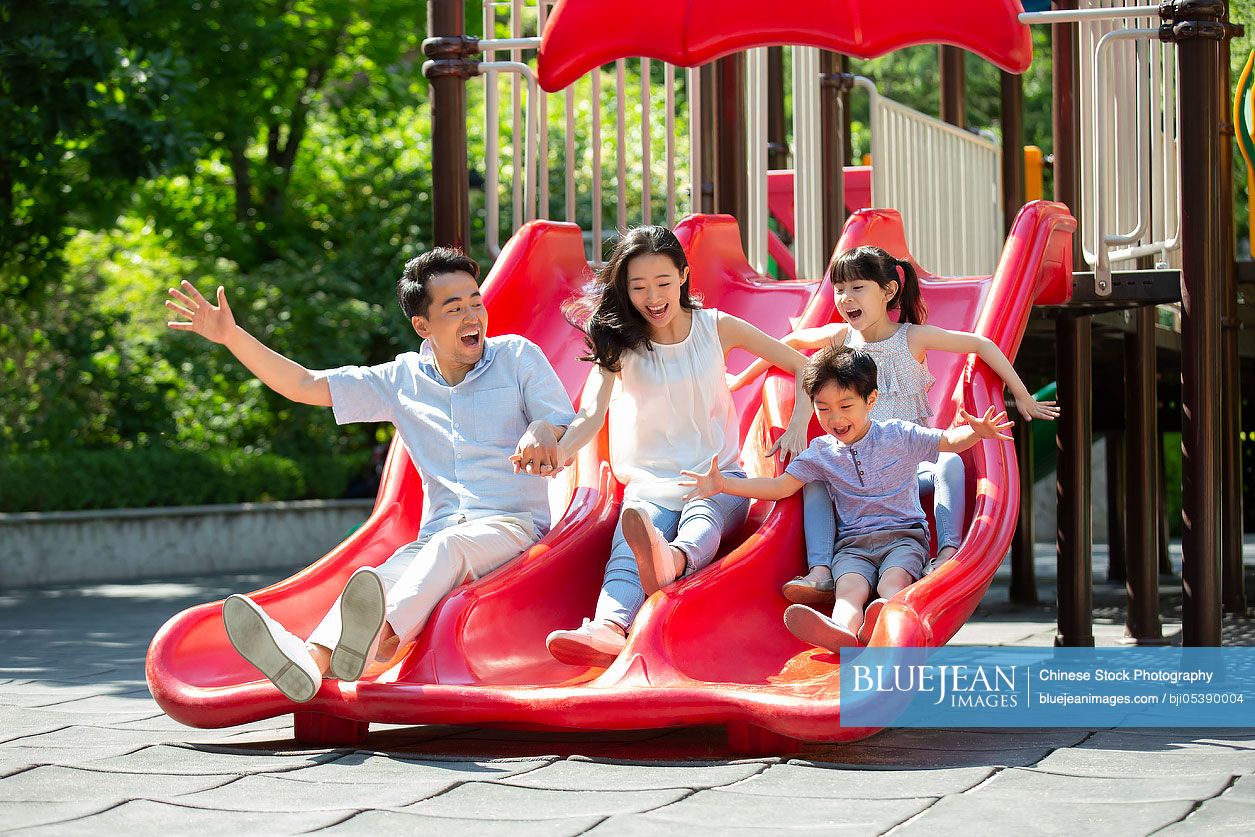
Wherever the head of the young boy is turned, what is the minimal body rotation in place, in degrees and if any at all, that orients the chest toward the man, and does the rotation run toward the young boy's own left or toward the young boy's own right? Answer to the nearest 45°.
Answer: approximately 45° to the young boy's own right

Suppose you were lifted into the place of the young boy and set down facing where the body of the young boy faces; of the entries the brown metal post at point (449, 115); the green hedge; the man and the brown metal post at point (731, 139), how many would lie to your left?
0

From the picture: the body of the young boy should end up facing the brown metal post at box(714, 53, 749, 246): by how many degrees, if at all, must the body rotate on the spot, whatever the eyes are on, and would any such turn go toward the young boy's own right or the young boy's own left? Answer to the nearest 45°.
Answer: approximately 135° to the young boy's own right

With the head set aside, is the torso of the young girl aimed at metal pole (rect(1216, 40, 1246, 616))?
no

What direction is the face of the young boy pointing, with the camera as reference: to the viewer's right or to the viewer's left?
to the viewer's left

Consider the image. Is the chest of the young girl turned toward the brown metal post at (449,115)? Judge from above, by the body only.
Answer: no

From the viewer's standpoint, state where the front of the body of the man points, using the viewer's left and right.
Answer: facing the viewer and to the left of the viewer

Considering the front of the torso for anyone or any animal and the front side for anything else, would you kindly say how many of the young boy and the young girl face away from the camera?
0

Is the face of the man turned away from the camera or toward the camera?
toward the camera

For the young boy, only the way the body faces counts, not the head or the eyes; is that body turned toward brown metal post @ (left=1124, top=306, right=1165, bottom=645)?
no

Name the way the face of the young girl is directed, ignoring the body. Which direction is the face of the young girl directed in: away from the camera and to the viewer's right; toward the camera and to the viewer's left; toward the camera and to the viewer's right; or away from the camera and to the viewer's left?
toward the camera and to the viewer's left

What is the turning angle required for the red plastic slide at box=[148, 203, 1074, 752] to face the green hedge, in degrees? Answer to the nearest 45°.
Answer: approximately 90° to its right

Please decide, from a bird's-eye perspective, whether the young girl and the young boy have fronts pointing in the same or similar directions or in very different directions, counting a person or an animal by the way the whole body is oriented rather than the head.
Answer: same or similar directions
